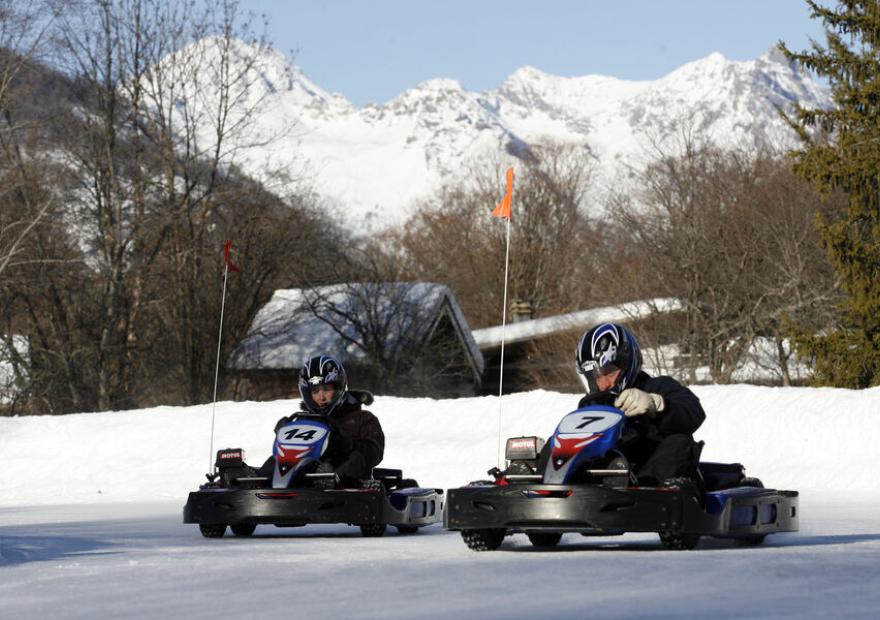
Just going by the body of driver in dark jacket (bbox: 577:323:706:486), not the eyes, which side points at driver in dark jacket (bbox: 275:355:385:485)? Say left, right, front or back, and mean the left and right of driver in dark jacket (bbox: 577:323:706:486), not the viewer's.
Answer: right

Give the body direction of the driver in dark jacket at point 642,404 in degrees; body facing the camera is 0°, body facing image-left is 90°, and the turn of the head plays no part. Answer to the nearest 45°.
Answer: approximately 45°

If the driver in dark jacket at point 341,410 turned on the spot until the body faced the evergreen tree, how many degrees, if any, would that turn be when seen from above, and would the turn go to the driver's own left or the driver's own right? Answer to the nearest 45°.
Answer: approximately 180°

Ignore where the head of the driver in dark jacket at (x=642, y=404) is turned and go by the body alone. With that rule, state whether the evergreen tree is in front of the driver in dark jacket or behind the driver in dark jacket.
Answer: behind

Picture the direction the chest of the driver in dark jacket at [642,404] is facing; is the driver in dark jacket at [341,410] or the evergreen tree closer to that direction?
the driver in dark jacket

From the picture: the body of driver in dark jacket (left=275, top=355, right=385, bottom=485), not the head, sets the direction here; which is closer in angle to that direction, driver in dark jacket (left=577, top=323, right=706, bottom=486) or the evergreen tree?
the driver in dark jacket

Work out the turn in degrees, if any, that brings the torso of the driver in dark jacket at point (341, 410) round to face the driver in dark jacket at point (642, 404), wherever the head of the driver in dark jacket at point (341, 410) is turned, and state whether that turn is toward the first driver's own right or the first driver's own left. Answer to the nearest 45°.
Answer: approximately 90° to the first driver's own left
